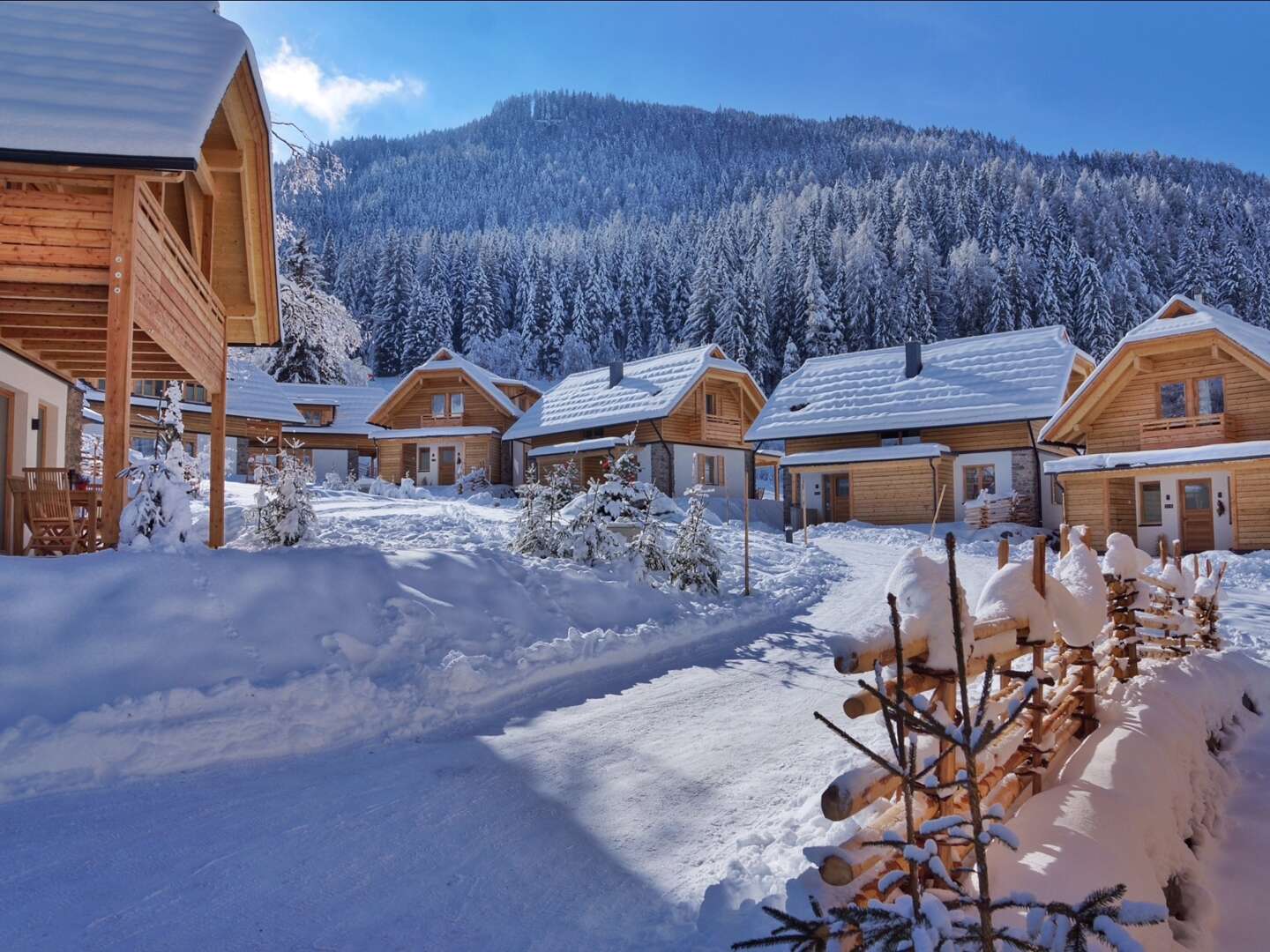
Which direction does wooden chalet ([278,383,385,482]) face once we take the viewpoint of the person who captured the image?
facing the viewer

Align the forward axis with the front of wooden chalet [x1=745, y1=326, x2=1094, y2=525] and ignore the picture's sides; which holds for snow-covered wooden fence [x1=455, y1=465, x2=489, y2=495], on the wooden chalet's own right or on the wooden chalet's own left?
on the wooden chalet's own right

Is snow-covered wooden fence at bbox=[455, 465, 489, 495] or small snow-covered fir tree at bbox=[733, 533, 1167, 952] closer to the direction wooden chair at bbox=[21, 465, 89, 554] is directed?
the snow-covered wooden fence

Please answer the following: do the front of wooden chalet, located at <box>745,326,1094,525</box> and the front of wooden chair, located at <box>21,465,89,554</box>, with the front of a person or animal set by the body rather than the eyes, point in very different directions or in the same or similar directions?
very different directions

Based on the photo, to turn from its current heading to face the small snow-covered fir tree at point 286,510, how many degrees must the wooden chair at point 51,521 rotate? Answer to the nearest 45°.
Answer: approximately 45° to its right

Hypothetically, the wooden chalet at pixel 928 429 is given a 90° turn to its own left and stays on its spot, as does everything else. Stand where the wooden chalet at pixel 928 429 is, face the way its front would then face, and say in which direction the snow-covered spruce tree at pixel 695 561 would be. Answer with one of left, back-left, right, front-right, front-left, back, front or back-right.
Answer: right

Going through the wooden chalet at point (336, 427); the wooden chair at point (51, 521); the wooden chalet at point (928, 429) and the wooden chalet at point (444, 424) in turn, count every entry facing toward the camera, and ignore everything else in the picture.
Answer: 3

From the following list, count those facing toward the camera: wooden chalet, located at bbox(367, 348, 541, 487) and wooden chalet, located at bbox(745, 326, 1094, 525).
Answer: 2

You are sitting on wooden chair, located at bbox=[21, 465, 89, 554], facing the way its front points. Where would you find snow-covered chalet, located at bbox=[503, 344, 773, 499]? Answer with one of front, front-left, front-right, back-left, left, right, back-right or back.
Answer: front

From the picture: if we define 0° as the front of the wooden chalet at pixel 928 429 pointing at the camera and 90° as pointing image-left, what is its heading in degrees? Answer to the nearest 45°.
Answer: approximately 0°

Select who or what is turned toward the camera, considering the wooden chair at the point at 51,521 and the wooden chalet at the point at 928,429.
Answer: the wooden chalet

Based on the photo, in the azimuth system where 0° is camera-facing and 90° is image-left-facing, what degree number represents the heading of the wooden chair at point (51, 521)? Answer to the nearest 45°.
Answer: approximately 225°

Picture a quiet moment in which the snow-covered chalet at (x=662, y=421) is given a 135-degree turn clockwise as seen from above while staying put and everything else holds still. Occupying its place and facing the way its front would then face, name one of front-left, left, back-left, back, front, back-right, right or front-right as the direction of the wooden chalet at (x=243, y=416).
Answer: front

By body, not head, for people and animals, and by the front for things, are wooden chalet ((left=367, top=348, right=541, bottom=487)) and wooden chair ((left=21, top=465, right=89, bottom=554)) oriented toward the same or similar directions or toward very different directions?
very different directions

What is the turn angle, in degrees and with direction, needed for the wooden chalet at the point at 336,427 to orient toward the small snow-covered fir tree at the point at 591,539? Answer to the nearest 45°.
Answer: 0° — it already faces it

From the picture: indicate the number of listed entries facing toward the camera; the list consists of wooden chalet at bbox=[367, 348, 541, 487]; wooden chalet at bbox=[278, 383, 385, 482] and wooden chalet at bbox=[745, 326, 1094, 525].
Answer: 3

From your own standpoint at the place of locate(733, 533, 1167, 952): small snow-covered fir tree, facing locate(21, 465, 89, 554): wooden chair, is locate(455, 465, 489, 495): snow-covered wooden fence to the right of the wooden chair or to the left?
right

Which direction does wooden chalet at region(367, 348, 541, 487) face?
toward the camera

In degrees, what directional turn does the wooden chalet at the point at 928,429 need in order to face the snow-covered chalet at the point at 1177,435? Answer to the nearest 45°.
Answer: approximately 45° to its left
